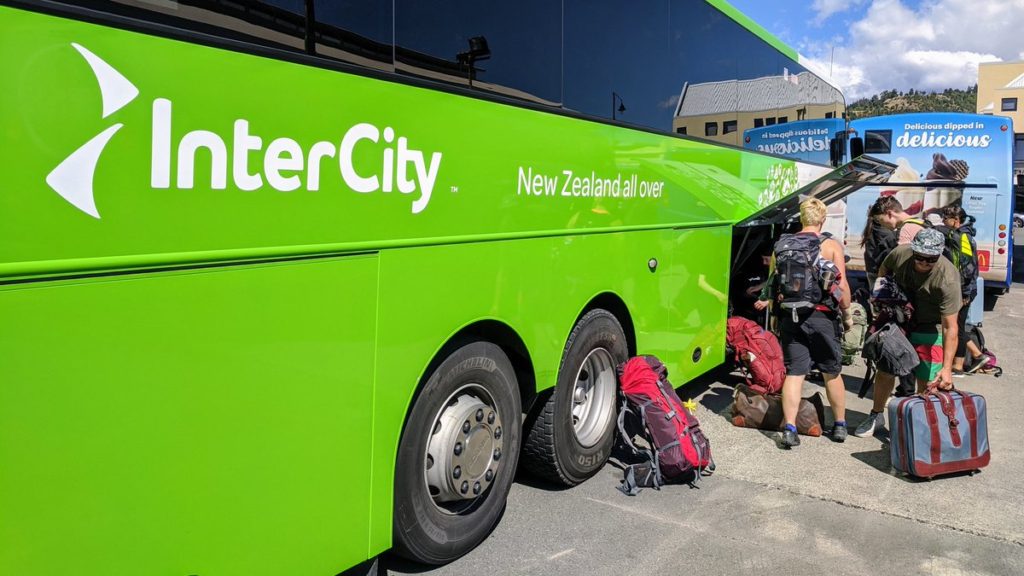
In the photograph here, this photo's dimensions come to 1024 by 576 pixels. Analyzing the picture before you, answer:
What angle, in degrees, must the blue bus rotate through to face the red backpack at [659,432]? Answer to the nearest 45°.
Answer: approximately 180°

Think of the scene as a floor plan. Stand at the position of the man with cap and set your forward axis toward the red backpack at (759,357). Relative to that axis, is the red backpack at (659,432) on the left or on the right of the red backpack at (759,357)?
left

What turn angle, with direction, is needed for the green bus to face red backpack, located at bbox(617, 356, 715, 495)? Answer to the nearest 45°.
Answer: approximately 180°

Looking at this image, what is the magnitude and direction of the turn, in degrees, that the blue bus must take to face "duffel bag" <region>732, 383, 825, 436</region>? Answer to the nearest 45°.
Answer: approximately 180°

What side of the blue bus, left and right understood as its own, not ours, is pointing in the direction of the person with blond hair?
back

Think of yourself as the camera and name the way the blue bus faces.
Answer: facing away from the viewer
